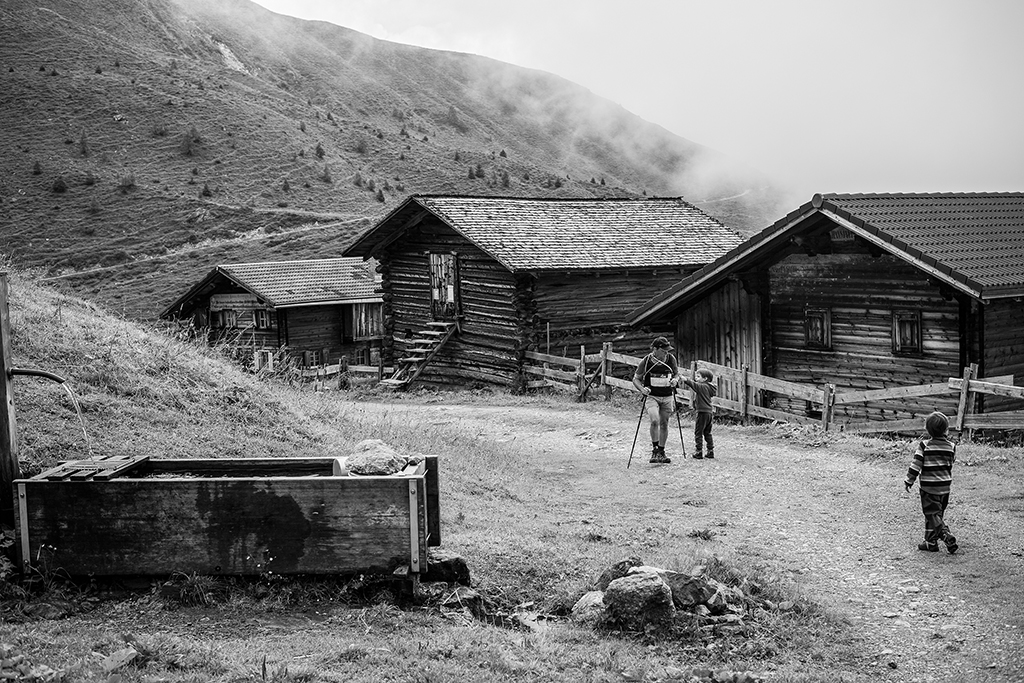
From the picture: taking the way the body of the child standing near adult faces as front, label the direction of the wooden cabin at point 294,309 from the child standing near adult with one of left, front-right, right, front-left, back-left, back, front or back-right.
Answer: front-right

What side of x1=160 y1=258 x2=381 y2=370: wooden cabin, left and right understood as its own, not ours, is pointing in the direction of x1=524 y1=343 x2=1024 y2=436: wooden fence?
left

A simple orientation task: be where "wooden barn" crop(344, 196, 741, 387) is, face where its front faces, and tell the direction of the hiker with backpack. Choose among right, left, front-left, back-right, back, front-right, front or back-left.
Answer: front-left

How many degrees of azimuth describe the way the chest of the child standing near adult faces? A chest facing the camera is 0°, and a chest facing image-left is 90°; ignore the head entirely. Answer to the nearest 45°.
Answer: approximately 90°

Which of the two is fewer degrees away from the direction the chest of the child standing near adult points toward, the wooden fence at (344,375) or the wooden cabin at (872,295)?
the wooden fence

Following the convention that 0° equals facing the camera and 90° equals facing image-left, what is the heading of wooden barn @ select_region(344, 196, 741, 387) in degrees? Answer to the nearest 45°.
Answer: approximately 45°

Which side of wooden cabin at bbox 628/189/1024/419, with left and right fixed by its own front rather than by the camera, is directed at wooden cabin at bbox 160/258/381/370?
right

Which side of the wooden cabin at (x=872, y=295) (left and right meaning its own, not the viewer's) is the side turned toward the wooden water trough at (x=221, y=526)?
front

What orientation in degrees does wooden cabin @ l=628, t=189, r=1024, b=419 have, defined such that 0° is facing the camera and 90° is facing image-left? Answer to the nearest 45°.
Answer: approximately 45°

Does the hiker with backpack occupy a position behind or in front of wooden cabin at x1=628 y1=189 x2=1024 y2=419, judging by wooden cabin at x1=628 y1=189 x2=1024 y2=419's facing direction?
in front

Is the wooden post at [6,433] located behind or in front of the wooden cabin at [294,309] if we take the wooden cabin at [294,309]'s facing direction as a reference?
in front

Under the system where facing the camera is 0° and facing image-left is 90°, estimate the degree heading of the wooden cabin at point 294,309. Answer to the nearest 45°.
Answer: approximately 45°

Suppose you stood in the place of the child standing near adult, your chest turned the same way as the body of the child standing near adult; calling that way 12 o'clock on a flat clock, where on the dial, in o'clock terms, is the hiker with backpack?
The hiker with backpack is roughly at 11 o'clock from the child standing near adult.
